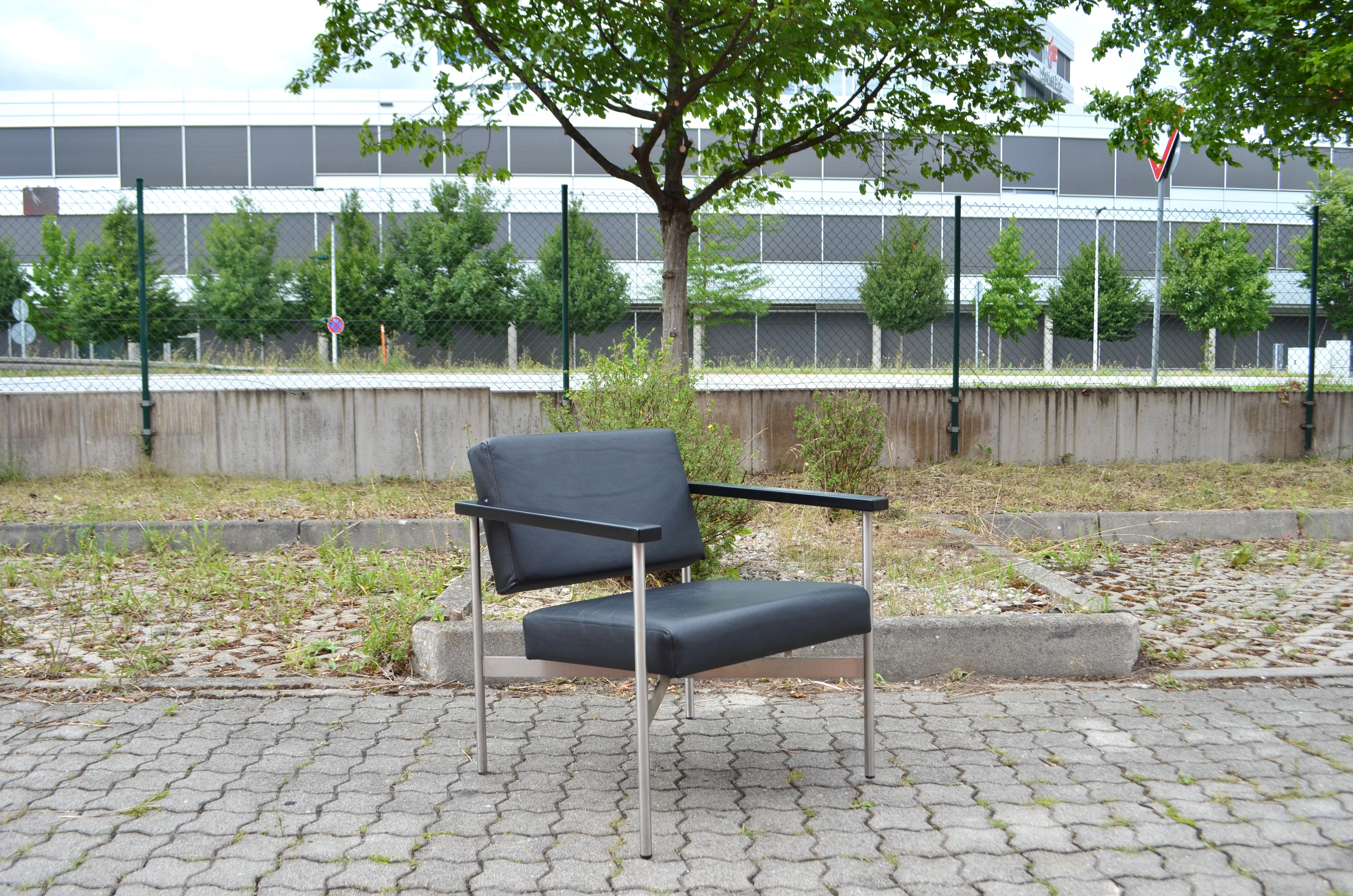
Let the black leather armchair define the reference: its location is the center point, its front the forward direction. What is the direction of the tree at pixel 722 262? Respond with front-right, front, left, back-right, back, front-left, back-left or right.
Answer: back-left

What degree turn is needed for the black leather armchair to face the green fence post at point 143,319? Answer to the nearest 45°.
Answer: approximately 180°

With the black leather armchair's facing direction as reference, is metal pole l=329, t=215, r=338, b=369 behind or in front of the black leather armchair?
behind

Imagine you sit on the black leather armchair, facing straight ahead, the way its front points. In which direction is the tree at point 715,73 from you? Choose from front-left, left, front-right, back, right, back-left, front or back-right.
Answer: back-left

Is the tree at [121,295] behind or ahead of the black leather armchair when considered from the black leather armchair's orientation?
behind

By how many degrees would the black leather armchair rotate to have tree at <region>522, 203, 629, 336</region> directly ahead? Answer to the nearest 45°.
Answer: approximately 135° to its left

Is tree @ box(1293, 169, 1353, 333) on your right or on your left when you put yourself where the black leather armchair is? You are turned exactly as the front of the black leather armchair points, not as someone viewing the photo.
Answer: on your left

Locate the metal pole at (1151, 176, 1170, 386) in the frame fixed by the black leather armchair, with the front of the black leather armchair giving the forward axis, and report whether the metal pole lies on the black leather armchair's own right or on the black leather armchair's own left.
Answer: on the black leather armchair's own left

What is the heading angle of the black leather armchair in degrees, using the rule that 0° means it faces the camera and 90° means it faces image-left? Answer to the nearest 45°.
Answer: approximately 315°

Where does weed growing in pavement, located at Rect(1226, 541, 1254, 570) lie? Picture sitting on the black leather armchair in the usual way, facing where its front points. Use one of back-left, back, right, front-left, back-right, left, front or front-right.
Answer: left

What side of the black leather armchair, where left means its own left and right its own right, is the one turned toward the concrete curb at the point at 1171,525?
left

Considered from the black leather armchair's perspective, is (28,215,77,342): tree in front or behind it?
behind
